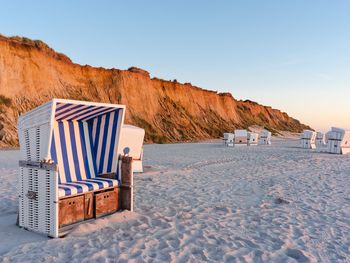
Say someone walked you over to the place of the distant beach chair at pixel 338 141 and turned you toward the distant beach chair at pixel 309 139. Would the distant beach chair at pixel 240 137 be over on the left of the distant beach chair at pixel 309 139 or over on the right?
left

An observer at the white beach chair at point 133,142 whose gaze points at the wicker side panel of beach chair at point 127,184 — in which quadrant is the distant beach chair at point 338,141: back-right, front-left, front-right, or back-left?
back-left

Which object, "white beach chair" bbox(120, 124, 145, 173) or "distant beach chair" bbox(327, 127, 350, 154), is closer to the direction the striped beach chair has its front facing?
the distant beach chair

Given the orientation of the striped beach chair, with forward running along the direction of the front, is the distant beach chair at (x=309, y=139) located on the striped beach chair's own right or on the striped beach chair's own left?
on the striped beach chair's own left

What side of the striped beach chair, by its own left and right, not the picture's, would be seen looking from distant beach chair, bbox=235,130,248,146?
left

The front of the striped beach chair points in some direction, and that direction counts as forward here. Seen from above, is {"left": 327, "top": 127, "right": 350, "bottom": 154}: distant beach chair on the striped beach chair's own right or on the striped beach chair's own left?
on the striped beach chair's own left

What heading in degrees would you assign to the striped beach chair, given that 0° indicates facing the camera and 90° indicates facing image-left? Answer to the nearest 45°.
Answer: approximately 315°

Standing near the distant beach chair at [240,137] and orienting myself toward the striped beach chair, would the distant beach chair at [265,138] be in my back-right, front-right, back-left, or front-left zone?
back-left

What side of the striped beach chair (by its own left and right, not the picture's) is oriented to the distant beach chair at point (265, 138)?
left

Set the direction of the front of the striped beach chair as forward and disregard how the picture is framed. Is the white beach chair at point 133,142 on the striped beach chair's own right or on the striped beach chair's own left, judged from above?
on the striped beach chair's own left
